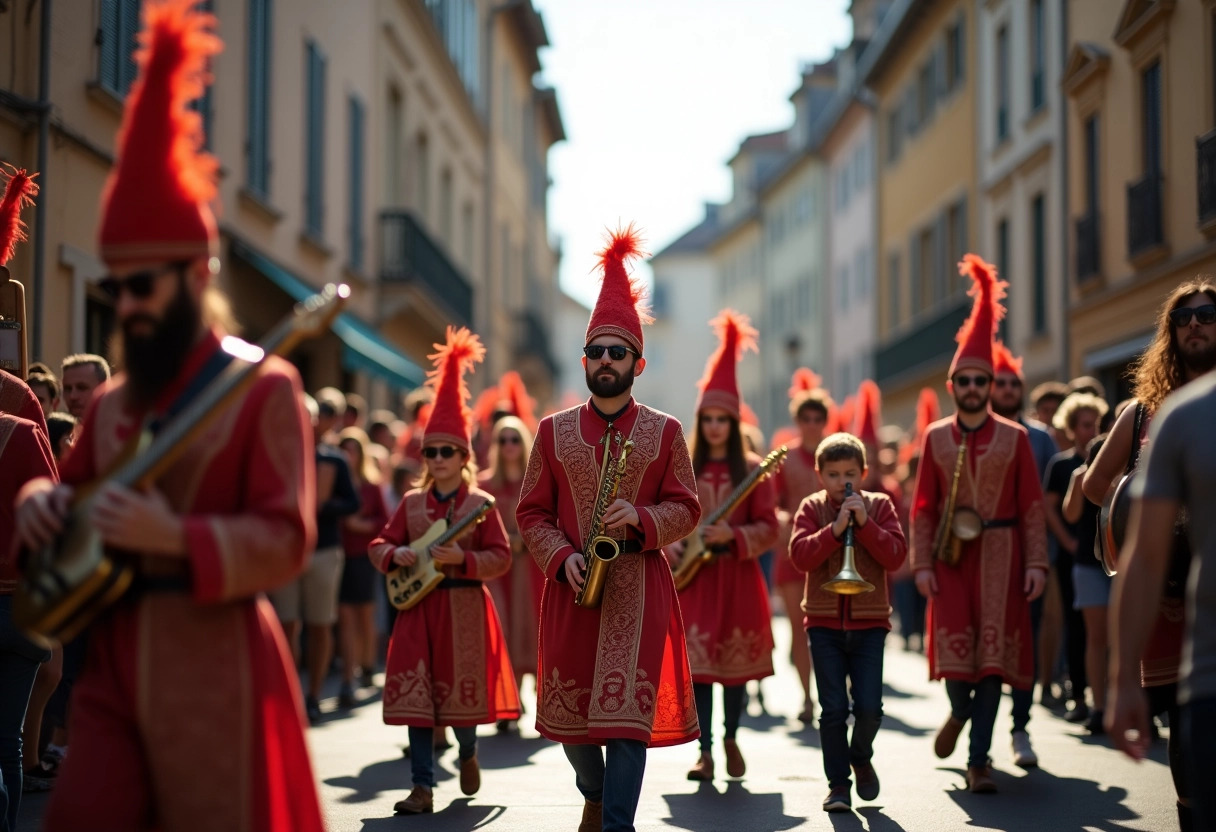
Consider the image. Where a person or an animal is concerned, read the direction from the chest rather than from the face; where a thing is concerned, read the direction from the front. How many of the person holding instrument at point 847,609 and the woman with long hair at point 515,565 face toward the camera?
2

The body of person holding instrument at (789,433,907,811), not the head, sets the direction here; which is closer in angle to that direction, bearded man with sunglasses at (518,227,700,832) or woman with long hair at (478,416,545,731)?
the bearded man with sunglasses

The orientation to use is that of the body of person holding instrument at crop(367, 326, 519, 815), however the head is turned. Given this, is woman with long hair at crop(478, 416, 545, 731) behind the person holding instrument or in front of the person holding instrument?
behind

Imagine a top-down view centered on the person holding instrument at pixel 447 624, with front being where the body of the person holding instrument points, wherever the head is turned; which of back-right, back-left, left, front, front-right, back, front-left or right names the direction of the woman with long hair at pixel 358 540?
back-right

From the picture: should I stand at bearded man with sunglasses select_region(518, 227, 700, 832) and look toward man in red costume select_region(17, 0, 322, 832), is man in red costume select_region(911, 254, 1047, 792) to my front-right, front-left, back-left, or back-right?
back-left

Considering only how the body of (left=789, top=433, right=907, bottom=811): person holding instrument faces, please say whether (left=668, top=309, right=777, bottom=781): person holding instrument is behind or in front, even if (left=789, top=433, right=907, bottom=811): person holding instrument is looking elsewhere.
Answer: behind
